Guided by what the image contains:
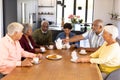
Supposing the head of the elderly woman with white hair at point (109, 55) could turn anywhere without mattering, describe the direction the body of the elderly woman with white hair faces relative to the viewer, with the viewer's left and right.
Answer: facing to the left of the viewer

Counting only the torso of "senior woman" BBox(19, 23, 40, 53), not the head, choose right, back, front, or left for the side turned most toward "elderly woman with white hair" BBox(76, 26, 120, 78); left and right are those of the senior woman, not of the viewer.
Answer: front

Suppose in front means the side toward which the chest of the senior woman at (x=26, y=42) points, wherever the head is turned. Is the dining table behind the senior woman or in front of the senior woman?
in front

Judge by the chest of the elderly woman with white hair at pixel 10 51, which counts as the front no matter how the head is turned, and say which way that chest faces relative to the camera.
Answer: to the viewer's right

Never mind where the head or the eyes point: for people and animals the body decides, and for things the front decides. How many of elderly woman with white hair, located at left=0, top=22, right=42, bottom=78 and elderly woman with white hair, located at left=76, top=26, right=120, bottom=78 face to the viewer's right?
1

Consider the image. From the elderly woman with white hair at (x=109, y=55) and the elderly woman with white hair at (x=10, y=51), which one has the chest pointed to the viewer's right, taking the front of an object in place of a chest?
the elderly woman with white hair at (x=10, y=51)

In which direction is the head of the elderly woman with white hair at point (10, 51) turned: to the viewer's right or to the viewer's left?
to the viewer's right

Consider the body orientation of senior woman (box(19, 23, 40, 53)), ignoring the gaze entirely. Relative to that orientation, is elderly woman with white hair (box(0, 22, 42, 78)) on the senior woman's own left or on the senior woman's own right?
on the senior woman's own right

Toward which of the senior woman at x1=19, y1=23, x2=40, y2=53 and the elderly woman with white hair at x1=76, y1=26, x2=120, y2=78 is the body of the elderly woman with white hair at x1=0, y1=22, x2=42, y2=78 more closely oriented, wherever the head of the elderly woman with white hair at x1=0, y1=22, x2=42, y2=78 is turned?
the elderly woman with white hair
